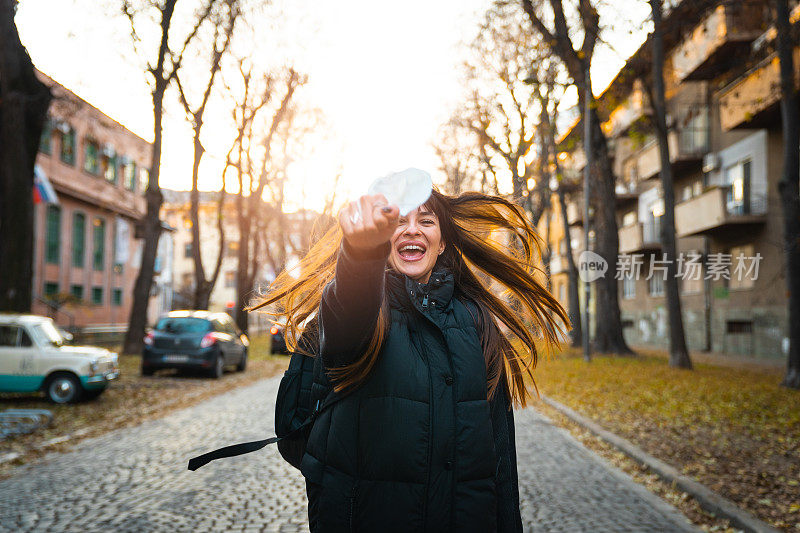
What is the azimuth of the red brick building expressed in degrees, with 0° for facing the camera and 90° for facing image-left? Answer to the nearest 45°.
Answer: approximately 315°

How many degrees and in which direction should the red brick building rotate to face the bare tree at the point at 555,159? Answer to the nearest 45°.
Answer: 0° — it already faces it

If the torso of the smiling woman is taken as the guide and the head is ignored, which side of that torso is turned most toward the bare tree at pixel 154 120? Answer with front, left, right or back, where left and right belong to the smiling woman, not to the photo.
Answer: back

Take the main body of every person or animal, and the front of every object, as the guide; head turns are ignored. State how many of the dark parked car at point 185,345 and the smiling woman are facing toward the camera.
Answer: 1

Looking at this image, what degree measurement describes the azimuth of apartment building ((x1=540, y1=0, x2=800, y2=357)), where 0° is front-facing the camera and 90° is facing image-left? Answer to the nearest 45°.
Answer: approximately 45°

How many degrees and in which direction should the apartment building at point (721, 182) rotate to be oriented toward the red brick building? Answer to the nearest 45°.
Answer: approximately 45° to its right

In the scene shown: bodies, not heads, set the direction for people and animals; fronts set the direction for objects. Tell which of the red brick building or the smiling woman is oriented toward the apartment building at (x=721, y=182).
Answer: the red brick building

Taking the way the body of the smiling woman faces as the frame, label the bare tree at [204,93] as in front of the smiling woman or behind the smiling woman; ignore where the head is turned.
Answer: behind

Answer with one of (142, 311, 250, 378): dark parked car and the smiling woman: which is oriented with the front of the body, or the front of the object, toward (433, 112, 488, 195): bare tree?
the dark parked car

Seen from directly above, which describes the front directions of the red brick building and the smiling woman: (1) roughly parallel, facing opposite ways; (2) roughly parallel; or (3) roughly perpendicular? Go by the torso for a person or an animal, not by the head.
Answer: roughly perpendicular

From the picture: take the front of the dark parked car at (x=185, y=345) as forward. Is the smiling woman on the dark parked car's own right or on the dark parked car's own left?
on the dark parked car's own right

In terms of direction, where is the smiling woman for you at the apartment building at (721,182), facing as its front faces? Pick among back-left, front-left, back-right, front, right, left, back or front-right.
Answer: front-left

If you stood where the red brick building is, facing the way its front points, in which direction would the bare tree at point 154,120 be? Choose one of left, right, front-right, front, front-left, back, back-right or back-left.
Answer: front-right

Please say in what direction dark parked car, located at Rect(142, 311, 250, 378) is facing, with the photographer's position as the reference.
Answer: facing away from the viewer and to the right of the viewer

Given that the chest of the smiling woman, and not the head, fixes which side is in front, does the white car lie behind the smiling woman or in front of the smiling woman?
behind

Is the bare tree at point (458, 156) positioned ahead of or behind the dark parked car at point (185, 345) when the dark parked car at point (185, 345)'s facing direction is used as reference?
ahead
